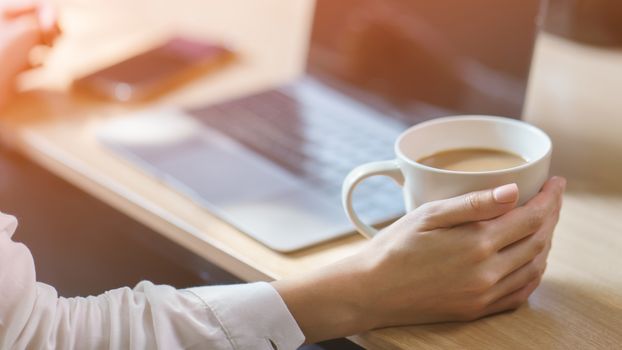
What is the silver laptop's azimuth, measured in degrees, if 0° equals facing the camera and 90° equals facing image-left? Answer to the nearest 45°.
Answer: approximately 45°
